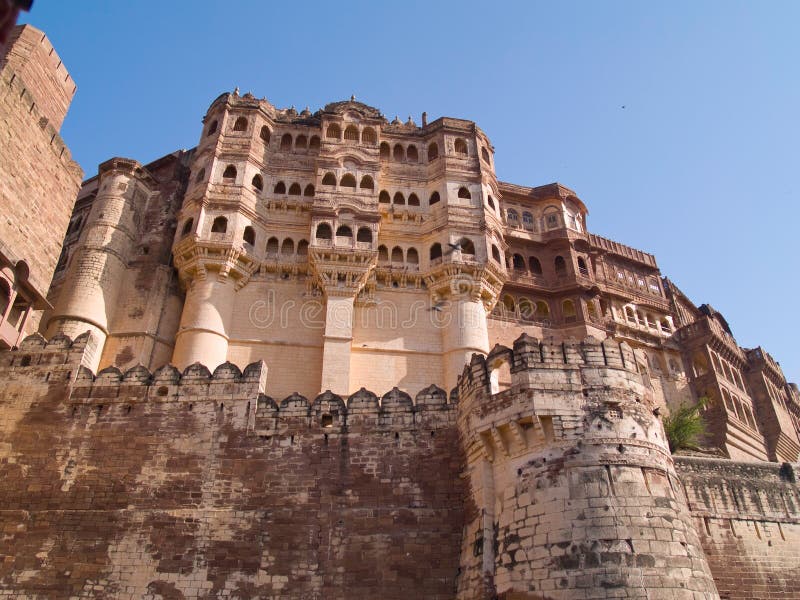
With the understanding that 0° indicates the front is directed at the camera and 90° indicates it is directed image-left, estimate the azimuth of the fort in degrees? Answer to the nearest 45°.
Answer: approximately 0°
